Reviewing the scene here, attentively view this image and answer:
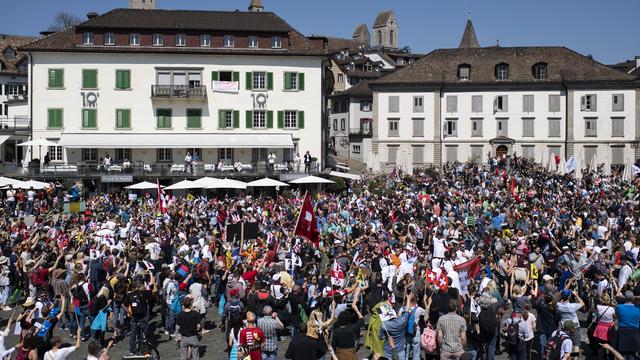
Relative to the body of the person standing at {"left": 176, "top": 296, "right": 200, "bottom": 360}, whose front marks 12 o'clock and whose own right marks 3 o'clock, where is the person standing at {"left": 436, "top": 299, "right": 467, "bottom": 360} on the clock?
the person standing at {"left": 436, "top": 299, "right": 467, "bottom": 360} is roughly at 4 o'clock from the person standing at {"left": 176, "top": 296, "right": 200, "bottom": 360}.

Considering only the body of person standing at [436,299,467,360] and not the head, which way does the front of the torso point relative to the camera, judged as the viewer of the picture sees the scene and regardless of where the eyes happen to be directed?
away from the camera

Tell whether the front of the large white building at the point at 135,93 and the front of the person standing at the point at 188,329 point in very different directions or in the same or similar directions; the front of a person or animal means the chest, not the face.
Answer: very different directions

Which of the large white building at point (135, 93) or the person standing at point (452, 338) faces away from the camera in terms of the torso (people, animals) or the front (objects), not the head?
the person standing

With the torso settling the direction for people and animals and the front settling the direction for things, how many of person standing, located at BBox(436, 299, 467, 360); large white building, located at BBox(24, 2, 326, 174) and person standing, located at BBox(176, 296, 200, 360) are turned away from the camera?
2

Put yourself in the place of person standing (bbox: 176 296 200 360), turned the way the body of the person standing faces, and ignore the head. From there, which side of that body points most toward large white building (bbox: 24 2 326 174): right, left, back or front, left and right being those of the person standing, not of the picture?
front

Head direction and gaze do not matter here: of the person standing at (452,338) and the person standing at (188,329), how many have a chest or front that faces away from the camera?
2

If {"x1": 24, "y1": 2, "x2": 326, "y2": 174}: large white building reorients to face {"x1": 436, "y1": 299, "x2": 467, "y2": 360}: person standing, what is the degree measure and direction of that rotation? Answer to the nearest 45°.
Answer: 0° — it already faces them

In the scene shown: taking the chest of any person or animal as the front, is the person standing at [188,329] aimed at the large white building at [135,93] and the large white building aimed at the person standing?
yes

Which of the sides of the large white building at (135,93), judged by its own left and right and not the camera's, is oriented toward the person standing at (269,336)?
front

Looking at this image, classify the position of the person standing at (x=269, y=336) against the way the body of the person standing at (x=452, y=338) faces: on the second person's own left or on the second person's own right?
on the second person's own left

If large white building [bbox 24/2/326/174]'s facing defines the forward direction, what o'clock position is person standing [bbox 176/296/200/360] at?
The person standing is roughly at 12 o'clock from the large white building.

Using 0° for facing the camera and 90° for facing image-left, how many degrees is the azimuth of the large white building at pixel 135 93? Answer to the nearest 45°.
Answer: approximately 0°

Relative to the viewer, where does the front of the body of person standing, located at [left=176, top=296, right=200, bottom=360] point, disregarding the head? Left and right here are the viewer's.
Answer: facing away from the viewer

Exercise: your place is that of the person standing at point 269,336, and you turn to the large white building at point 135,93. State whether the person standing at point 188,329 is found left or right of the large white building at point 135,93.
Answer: left

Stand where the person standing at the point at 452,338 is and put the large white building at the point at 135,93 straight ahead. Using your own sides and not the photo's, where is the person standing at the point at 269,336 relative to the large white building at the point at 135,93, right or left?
left
